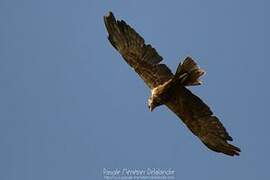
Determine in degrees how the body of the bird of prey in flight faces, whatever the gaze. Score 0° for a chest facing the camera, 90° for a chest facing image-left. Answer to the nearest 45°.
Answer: approximately 45°
